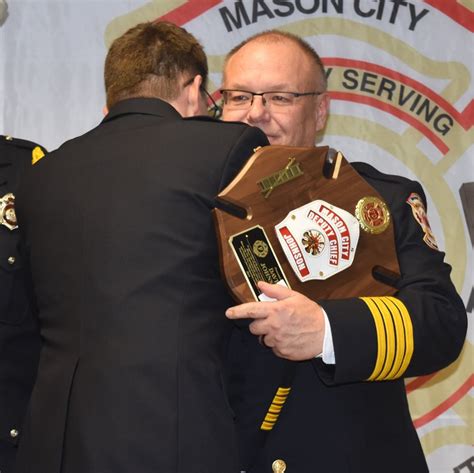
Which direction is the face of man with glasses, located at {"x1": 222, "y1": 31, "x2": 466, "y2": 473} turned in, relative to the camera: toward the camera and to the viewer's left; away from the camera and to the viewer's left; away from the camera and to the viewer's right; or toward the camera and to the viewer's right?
toward the camera and to the viewer's left

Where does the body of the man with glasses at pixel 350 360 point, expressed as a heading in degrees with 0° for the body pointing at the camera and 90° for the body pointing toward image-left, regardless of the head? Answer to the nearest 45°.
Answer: approximately 45°
